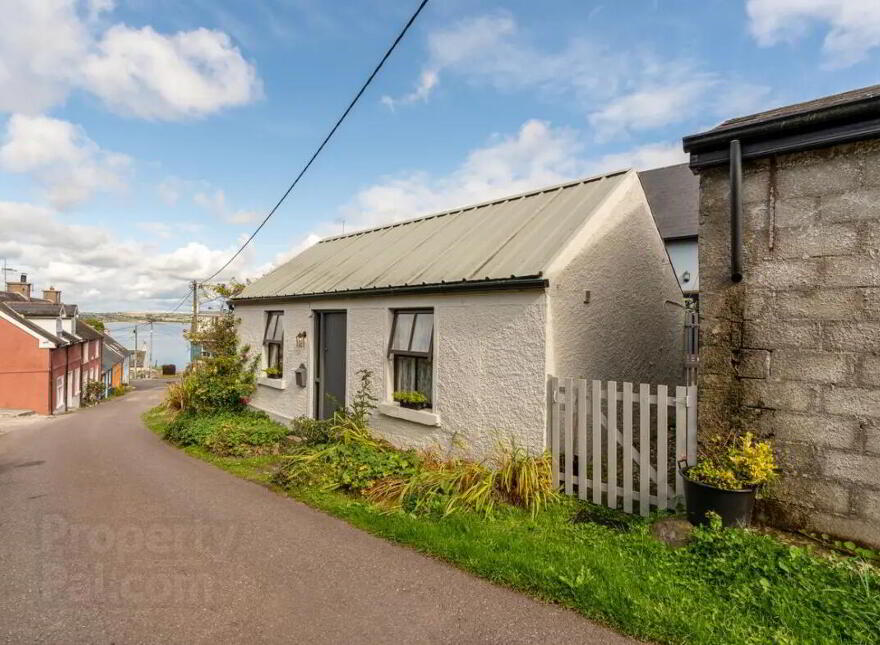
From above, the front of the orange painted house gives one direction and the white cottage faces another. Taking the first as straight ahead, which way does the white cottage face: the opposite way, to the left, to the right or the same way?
the opposite way

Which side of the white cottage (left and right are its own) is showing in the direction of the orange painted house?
right

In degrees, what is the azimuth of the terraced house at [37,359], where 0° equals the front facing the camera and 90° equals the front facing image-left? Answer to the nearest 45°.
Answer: approximately 270°

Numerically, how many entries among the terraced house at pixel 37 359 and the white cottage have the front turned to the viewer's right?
1

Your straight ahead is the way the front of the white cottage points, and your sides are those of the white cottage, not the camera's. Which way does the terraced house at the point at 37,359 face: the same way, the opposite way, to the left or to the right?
the opposite way

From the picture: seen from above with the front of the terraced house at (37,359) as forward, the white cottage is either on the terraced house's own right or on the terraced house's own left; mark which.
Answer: on the terraced house's own right

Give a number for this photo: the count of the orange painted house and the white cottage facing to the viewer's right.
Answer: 1

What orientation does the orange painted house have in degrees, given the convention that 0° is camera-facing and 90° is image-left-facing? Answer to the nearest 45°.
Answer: approximately 270°

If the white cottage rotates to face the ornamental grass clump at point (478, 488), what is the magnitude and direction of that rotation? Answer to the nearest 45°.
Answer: approximately 45° to its left

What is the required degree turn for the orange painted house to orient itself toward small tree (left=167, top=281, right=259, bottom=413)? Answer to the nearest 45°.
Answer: approximately 90° to its right

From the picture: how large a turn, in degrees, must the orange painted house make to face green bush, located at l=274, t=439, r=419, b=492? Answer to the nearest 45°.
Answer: approximately 90° to its right
